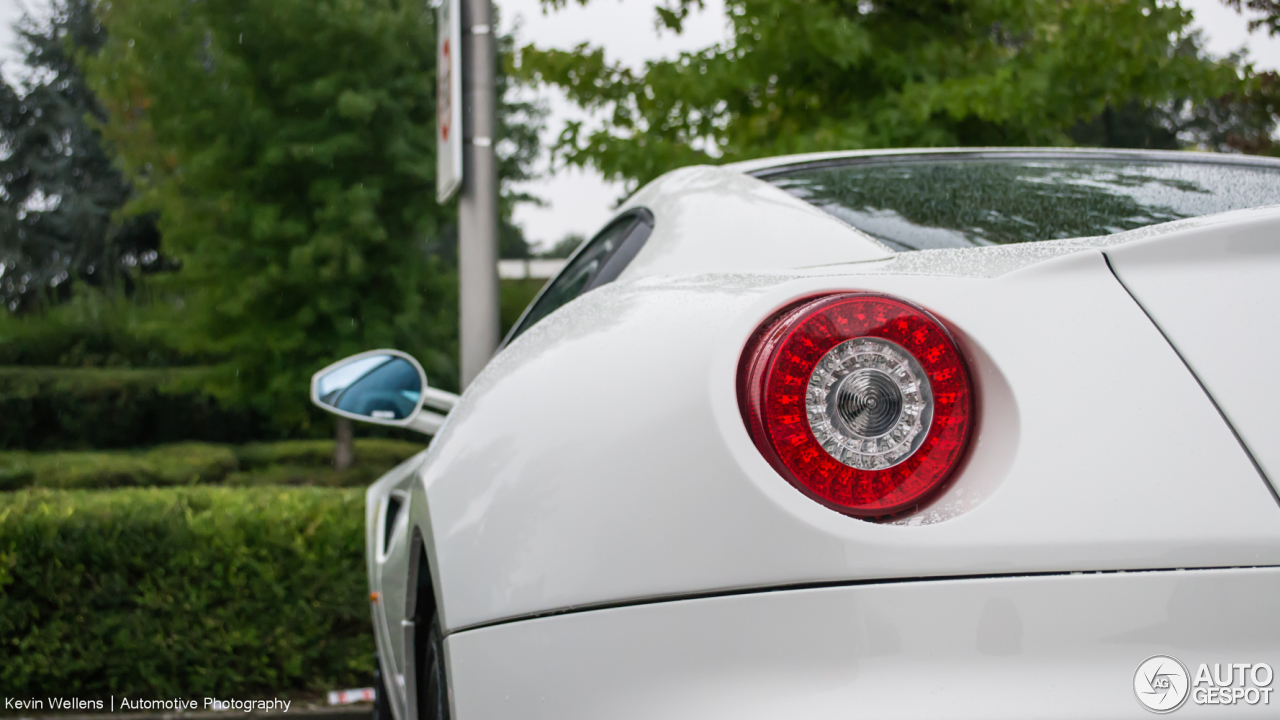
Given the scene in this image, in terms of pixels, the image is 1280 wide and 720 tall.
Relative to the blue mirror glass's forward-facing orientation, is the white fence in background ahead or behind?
behind

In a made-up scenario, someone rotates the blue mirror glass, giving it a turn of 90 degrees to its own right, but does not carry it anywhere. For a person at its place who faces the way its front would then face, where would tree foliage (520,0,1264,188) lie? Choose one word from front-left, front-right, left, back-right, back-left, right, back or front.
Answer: back-right

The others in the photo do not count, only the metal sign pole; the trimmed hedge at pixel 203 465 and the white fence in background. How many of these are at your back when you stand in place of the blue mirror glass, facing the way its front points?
3

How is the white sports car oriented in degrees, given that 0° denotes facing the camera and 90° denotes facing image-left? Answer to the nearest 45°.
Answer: approximately 180°

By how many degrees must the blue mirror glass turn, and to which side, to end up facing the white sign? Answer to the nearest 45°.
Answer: approximately 180°

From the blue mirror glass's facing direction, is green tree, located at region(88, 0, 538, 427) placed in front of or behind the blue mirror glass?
behind

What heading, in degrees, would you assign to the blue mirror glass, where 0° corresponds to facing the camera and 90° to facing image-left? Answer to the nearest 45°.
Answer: approximately 0°

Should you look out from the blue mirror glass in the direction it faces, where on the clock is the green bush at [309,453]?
The green bush is roughly at 6 o'clock from the blue mirror glass.

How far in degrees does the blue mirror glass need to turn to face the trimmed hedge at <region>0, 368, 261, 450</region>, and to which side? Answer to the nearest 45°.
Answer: approximately 180°

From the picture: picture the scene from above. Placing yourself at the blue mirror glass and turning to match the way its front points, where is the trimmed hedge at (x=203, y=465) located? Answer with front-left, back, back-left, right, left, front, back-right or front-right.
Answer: back

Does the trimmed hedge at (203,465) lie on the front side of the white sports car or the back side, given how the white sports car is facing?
on the front side
